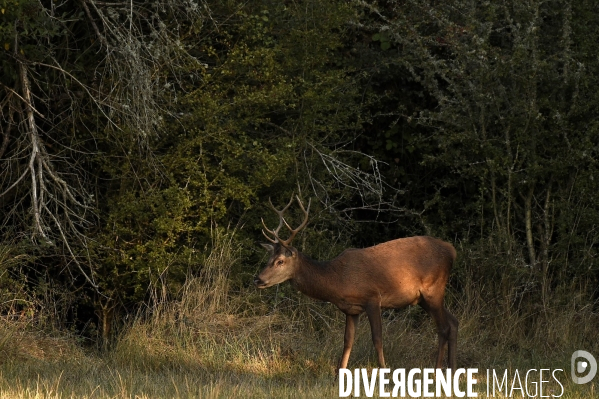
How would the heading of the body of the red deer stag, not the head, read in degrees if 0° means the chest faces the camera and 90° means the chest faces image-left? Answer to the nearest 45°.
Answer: approximately 90°
